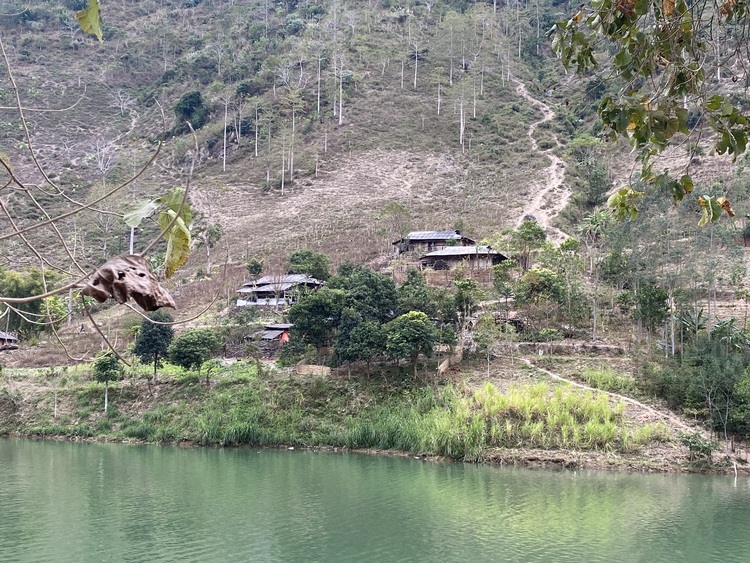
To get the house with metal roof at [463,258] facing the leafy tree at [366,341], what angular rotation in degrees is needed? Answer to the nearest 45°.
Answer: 0° — it already faces it

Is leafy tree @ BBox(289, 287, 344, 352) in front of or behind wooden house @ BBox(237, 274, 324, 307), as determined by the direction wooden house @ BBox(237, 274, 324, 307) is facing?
in front

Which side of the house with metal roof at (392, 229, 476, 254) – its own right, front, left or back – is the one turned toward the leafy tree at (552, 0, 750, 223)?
front

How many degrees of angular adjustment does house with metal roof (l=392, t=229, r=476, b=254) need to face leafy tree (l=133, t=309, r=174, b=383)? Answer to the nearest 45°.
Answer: approximately 45° to its right
